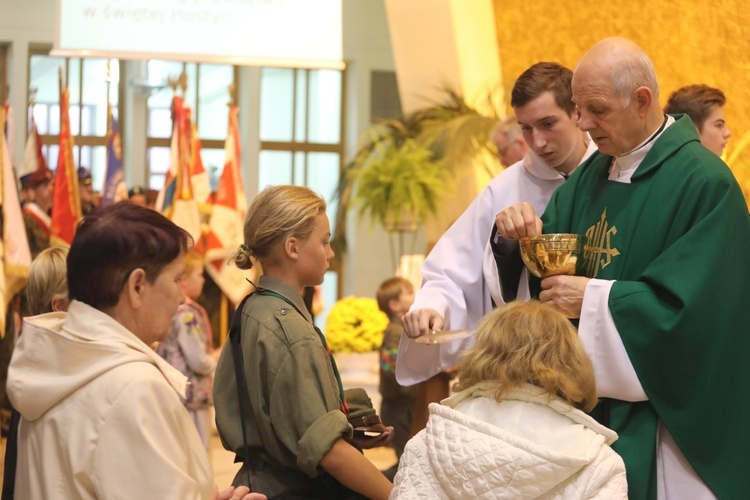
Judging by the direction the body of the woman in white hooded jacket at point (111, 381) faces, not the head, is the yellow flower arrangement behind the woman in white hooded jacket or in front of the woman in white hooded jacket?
in front

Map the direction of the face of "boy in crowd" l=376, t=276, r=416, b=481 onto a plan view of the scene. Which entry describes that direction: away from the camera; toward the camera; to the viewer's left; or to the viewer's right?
to the viewer's right

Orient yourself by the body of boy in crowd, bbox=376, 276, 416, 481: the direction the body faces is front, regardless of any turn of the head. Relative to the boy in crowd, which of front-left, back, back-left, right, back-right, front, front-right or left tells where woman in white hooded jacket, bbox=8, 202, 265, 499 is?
right

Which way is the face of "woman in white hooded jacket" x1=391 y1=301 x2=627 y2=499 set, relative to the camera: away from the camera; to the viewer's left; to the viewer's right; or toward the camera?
away from the camera

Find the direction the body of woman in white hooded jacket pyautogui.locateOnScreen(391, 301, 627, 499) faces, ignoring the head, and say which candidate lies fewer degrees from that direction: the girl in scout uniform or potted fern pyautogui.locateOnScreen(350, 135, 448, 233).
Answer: the potted fern

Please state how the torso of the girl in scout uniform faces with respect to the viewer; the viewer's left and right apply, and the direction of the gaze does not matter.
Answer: facing to the right of the viewer

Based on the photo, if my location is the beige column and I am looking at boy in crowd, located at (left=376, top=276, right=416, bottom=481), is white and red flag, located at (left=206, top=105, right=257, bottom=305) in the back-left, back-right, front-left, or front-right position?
front-right

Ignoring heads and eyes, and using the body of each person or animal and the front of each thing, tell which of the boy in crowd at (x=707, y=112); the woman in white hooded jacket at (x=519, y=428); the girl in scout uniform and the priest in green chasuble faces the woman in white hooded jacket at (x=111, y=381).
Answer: the priest in green chasuble

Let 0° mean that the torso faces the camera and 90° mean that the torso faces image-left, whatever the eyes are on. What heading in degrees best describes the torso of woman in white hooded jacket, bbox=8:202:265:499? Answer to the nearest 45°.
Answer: approximately 225°

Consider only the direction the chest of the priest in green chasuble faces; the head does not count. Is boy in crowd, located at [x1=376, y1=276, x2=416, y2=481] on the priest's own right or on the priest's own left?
on the priest's own right
